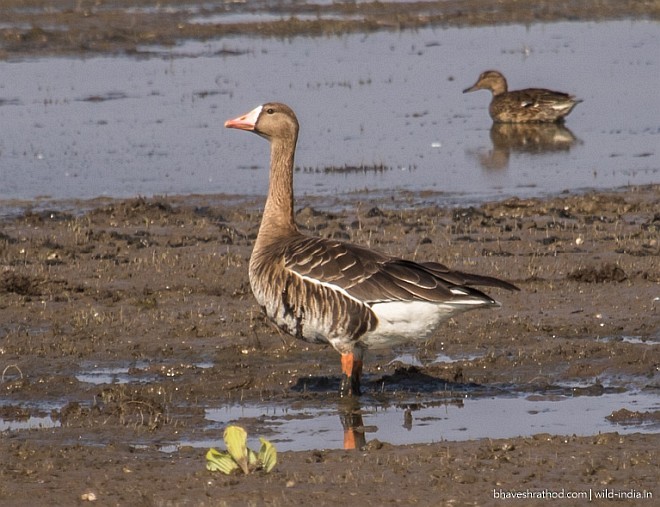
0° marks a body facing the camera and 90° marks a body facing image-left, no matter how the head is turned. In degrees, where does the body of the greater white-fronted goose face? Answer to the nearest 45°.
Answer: approximately 90°

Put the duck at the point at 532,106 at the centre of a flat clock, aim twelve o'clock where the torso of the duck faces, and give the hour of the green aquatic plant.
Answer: The green aquatic plant is roughly at 9 o'clock from the duck.

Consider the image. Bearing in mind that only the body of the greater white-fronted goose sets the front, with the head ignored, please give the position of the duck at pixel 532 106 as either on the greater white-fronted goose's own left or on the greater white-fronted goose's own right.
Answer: on the greater white-fronted goose's own right

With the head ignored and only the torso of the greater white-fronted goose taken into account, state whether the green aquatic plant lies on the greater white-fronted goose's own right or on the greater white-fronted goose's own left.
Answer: on the greater white-fronted goose's own left

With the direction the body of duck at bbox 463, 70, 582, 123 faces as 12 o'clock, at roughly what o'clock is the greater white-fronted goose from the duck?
The greater white-fronted goose is roughly at 9 o'clock from the duck.

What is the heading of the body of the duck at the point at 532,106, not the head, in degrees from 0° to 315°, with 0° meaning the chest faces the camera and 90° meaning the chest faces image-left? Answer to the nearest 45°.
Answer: approximately 90°

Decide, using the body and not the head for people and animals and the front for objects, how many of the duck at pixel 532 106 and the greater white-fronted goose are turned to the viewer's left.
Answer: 2
